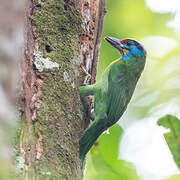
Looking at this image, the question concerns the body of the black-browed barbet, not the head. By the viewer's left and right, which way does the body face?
facing to the left of the viewer

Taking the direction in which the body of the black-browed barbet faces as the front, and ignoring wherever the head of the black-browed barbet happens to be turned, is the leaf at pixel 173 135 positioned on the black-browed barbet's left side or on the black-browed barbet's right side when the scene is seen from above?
on the black-browed barbet's right side
